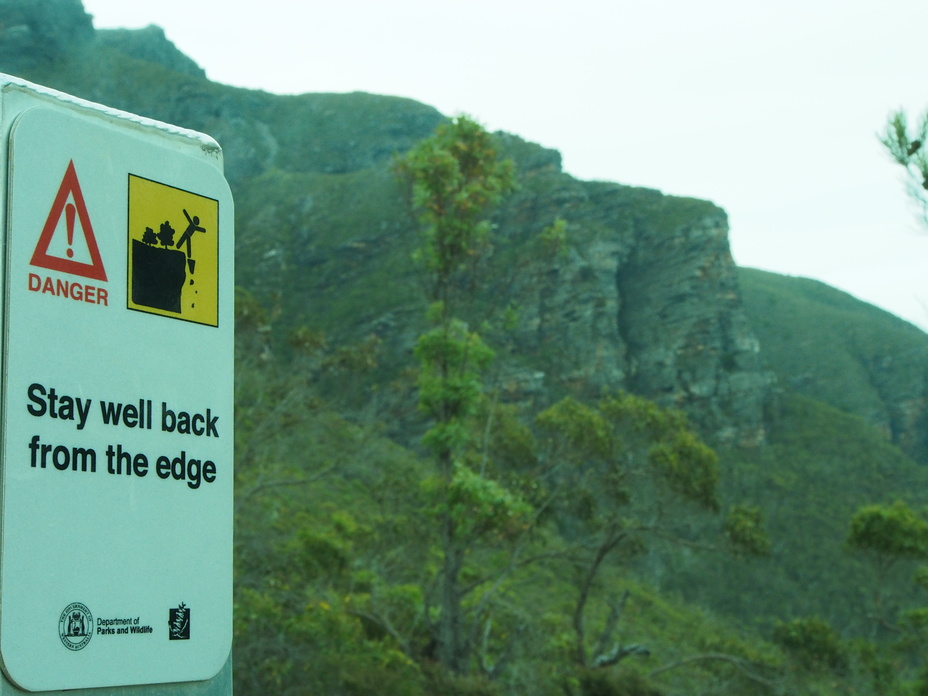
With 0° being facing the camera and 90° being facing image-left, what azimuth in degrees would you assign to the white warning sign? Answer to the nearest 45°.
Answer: approximately 315°
